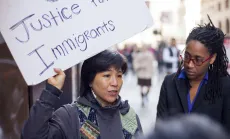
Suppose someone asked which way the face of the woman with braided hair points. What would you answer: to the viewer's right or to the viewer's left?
to the viewer's left

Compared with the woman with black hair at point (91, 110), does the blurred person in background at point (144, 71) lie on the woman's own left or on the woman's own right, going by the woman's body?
on the woman's own left

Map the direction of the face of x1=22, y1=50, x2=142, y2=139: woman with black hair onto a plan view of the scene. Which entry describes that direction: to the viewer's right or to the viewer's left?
to the viewer's right

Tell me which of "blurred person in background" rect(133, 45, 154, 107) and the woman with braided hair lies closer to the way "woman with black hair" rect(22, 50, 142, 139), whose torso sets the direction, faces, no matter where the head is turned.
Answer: the woman with braided hair

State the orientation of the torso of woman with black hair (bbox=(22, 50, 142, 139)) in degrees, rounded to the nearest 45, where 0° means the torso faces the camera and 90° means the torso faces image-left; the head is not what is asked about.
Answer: approximately 315°
